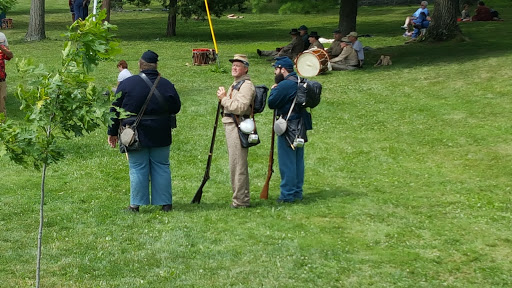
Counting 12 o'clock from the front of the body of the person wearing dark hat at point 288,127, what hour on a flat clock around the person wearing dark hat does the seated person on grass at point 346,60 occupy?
The seated person on grass is roughly at 3 o'clock from the person wearing dark hat.

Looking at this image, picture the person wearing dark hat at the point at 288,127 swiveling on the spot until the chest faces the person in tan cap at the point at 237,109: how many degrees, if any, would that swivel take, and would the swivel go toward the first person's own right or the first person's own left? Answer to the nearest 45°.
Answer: approximately 45° to the first person's own left

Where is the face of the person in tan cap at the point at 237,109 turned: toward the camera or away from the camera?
toward the camera

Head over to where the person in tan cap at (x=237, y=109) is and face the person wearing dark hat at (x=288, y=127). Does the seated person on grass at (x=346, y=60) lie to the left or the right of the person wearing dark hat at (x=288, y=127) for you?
left

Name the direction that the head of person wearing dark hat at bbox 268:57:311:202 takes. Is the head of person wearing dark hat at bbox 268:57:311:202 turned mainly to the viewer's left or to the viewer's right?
to the viewer's left

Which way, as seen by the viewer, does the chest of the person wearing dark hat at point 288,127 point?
to the viewer's left

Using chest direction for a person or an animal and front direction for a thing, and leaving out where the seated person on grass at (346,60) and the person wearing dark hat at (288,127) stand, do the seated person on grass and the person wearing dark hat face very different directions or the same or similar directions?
same or similar directions

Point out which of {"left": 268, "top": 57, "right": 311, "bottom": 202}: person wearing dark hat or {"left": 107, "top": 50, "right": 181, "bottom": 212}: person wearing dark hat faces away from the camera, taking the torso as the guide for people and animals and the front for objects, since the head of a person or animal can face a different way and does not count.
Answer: {"left": 107, "top": 50, "right": 181, "bottom": 212}: person wearing dark hat

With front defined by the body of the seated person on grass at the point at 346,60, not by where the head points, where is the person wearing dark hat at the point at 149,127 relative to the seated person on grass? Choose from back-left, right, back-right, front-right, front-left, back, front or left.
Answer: left

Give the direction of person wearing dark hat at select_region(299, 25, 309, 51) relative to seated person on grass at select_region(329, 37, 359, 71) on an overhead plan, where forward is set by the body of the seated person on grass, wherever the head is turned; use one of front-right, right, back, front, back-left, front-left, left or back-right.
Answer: front-right

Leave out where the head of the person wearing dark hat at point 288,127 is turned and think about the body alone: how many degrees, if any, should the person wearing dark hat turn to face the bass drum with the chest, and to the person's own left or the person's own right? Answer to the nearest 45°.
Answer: approximately 90° to the person's own right

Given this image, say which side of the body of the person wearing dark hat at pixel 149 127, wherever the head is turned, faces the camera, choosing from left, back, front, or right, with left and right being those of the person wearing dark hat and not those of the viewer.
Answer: back

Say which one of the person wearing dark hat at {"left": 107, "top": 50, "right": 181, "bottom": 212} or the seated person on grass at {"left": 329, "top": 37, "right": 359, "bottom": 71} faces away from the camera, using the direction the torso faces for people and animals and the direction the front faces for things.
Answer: the person wearing dark hat

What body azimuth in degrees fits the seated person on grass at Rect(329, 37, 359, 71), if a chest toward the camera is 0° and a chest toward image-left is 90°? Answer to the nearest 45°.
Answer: approximately 90°

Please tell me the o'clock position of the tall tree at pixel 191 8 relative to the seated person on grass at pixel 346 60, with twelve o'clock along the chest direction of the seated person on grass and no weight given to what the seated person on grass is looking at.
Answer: The tall tree is roughly at 2 o'clock from the seated person on grass.

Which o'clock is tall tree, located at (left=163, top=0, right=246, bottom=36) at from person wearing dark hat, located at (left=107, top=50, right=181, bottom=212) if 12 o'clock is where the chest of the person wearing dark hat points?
The tall tree is roughly at 12 o'clock from the person wearing dark hat.

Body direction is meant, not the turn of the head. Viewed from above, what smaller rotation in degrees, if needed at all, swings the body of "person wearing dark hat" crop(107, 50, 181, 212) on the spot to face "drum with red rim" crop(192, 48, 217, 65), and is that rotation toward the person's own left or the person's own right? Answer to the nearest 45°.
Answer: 0° — they already face it

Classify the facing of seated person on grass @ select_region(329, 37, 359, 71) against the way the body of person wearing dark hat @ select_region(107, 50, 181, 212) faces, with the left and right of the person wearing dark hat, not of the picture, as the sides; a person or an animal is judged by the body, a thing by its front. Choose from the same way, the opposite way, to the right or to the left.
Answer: to the left
